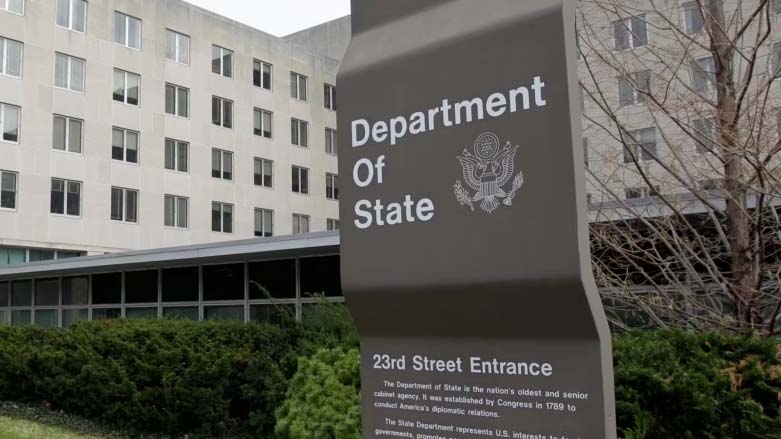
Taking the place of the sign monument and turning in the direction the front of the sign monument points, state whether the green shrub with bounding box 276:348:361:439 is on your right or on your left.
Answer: on your right

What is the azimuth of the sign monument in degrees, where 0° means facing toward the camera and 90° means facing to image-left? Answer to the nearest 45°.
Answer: approximately 45°

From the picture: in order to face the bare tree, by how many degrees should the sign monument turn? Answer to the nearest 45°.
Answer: approximately 180°

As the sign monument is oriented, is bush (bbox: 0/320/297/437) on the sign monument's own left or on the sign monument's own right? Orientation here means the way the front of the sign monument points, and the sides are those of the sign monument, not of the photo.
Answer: on the sign monument's own right
